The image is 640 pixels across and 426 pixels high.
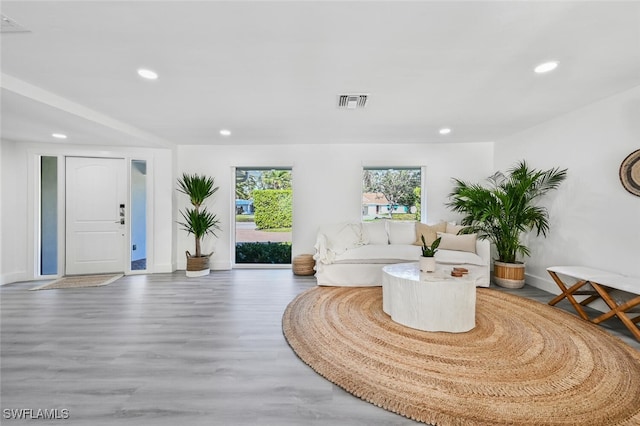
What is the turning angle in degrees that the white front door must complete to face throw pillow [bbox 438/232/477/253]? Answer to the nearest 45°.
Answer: approximately 45° to its left

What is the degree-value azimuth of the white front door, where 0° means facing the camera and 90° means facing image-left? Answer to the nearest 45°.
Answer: approximately 0°

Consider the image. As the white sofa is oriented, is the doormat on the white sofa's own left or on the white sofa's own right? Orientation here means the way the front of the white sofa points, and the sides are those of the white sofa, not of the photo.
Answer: on the white sofa's own right

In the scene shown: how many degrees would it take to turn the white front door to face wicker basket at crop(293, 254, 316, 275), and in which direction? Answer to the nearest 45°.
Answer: approximately 45° to its left

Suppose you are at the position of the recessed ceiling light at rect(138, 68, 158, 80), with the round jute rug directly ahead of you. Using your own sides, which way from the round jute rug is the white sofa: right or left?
left

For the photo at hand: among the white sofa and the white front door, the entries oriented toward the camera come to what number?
2

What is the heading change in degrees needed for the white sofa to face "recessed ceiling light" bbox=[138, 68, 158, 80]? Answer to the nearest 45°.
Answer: approximately 45° to its right
